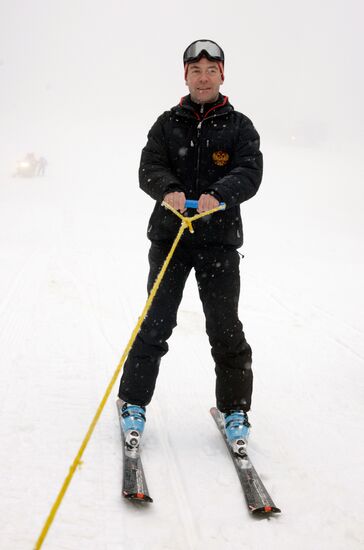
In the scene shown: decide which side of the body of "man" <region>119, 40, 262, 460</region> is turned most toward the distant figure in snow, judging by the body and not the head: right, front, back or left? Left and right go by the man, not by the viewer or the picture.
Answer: back

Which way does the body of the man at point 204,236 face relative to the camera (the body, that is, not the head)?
toward the camera

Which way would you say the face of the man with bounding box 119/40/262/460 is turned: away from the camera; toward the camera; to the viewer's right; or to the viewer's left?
toward the camera
